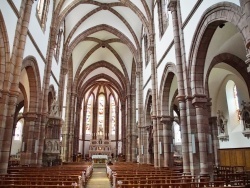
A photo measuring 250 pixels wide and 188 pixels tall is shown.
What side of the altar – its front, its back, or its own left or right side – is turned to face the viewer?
front

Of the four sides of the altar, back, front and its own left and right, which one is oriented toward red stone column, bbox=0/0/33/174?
front

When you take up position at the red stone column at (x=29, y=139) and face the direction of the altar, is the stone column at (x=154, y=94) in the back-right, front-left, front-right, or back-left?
front-right

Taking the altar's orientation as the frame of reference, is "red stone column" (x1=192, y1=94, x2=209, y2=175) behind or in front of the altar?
in front

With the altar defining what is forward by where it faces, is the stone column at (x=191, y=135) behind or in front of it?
in front

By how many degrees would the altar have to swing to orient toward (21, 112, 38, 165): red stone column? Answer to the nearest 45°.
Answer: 0° — it already faces it

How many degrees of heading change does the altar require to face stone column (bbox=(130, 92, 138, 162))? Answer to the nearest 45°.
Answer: approximately 45° to its left

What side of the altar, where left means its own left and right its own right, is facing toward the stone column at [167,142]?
front

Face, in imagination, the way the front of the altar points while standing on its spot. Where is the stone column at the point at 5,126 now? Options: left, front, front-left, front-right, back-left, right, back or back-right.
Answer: front
